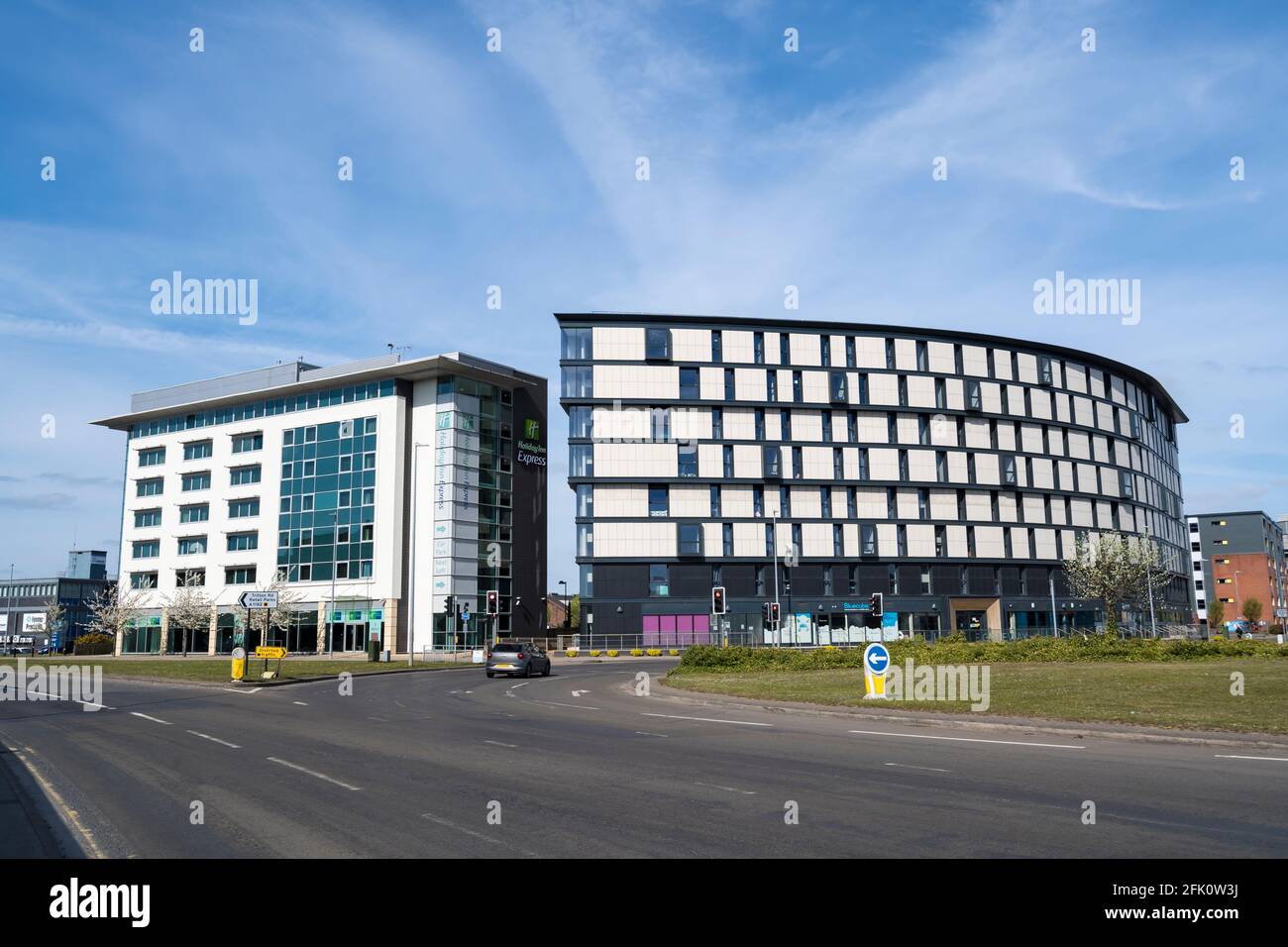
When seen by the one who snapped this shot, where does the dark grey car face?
facing away from the viewer and to the right of the viewer

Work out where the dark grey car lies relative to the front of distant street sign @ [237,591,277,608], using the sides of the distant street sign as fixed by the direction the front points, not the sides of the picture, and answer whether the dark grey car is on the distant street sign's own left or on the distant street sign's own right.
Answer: on the distant street sign's own left

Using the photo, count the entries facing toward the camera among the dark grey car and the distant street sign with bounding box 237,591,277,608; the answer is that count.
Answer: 1

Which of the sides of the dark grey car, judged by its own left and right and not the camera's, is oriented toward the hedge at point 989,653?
right

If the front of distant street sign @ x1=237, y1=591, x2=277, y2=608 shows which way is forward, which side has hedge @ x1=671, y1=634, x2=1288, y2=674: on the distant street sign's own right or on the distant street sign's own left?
on the distant street sign's own left
